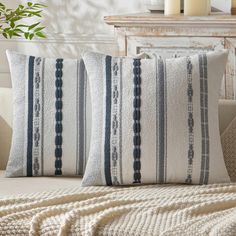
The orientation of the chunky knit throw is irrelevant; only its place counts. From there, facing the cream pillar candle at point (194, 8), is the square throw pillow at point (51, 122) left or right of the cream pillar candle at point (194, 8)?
left

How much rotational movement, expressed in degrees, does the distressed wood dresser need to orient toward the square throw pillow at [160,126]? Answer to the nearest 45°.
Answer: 0° — it already faces it

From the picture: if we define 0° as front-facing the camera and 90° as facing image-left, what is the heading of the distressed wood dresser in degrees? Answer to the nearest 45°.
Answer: approximately 0°

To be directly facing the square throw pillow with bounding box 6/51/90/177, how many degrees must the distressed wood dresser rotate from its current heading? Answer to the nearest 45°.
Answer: approximately 45° to its right
